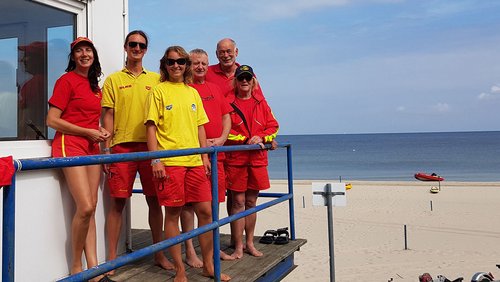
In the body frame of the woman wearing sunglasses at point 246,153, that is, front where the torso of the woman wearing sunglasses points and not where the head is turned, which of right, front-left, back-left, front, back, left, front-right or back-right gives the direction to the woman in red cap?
front-right

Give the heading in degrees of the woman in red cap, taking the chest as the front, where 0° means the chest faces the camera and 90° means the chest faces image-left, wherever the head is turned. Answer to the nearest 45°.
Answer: approximately 315°

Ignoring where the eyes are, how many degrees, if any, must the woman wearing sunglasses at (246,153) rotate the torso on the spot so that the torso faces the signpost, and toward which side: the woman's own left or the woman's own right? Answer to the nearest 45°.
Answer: approximately 135° to the woman's own left

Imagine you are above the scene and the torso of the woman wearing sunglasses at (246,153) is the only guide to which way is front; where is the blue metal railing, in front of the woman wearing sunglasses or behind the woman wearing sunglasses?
in front

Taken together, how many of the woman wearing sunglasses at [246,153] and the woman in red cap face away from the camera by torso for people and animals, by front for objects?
0

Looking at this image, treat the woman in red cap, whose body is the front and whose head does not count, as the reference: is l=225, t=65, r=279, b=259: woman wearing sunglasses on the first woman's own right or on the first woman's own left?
on the first woman's own left

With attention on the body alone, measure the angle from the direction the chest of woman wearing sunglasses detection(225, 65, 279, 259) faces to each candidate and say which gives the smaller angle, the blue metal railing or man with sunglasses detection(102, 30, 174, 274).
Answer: the blue metal railing

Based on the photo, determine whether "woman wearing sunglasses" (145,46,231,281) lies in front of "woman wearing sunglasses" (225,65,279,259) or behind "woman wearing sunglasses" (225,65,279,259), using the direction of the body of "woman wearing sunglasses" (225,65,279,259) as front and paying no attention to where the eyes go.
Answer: in front

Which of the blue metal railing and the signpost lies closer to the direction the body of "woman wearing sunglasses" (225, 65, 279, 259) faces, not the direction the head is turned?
the blue metal railing

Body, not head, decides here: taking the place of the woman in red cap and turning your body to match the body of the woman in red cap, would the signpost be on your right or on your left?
on your left
